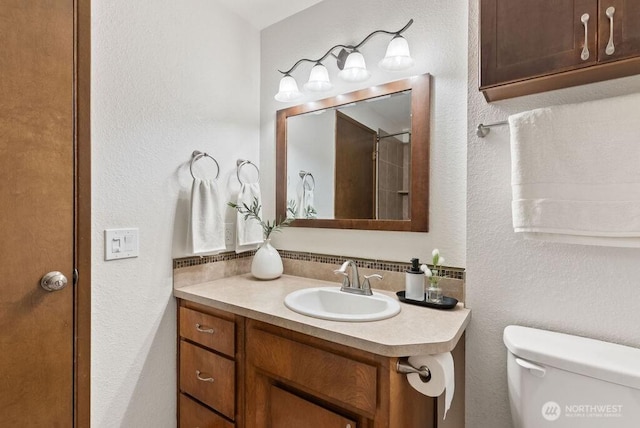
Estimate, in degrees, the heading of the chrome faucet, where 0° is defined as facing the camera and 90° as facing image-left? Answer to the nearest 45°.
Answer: approximately 45°

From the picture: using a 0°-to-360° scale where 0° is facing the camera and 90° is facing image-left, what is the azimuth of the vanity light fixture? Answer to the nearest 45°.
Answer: approximately 45°

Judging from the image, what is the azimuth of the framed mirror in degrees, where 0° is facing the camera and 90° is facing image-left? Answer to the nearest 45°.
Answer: approximately 45°

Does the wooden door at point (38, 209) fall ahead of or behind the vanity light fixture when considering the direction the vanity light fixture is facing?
ahead
